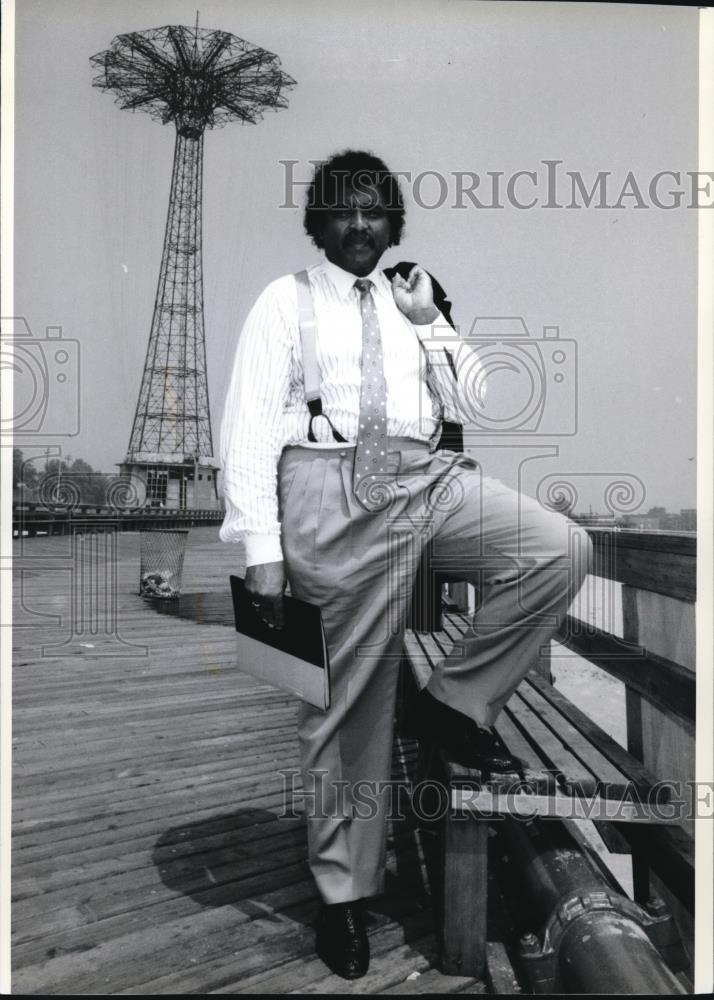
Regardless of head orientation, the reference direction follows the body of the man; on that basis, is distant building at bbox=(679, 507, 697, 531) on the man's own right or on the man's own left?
on the man's own left

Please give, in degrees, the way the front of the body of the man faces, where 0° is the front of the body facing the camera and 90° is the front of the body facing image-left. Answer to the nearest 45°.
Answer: approximately 0°

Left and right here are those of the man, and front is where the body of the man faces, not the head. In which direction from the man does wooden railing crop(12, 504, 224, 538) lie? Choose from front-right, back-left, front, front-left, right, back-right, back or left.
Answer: back-right

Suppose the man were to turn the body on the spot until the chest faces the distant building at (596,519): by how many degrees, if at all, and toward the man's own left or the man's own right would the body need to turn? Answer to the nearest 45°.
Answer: approximately 135° to the man's own left

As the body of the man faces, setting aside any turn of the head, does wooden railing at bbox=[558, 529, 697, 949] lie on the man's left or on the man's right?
on the man's left
